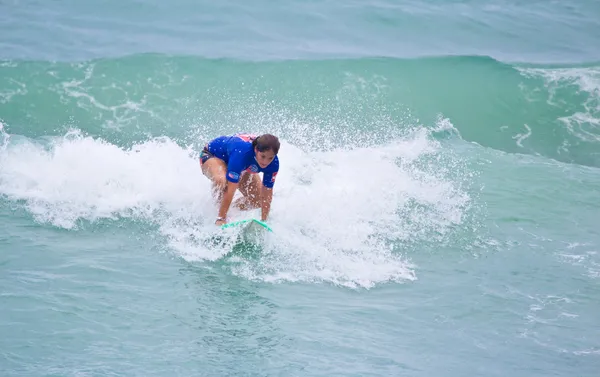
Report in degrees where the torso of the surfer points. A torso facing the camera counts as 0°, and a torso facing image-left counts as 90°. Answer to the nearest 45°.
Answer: approximately 315°

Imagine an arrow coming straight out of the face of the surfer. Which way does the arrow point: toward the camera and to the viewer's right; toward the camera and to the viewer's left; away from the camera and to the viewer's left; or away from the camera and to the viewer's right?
toward the camera and to the viewer's right
